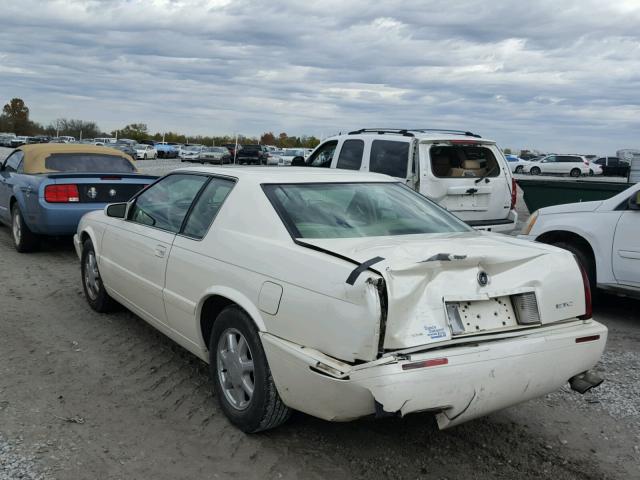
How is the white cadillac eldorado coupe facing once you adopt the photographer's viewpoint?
facing away from the viewer and to the left of the viewer

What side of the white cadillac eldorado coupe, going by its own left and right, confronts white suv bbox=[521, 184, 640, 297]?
right

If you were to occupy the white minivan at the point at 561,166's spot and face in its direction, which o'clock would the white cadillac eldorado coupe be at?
The white cadillac eldorado coupe is roughly at 9 o'clock from the white minivan.

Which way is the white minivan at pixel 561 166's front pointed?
to the viewer's left

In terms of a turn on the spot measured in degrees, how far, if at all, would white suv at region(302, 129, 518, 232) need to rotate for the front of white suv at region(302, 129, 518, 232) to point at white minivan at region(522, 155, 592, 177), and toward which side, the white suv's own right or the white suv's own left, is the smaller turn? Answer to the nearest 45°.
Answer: approximately 45° to the white suv's own right

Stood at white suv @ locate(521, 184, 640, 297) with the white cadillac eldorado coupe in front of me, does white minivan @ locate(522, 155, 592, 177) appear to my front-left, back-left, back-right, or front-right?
back-right

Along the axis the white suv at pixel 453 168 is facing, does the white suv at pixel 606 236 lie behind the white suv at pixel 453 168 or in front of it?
behind

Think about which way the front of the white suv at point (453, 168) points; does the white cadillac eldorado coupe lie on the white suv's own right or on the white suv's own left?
on the white suv's own left

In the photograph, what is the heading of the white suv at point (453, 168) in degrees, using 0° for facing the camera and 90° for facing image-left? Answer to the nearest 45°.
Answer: approximately 135°

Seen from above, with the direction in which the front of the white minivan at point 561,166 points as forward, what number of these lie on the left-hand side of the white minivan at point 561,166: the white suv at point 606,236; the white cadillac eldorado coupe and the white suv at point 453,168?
3

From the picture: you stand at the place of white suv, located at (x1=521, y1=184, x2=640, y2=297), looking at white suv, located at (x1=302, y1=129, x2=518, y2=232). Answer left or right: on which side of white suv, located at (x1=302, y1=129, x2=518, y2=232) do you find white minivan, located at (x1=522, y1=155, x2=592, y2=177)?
right

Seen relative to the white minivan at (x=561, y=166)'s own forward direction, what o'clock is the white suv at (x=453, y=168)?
the white suv at (x=453, y=168) is roughly at 9 o'clock from the white minivan at (x=561, y=166).
